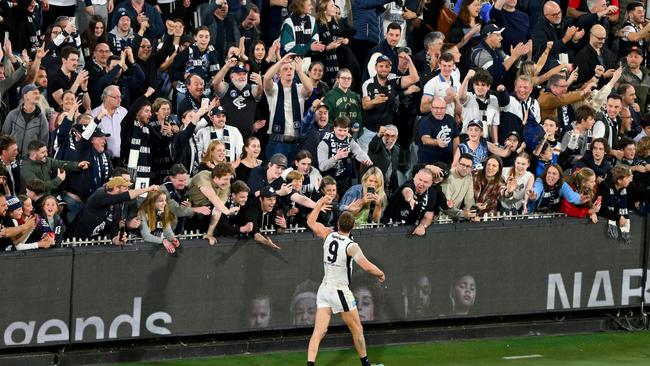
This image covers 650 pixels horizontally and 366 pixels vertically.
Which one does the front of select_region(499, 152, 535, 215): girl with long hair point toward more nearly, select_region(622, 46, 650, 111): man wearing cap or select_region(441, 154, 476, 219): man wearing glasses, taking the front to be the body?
the man wearing glasses

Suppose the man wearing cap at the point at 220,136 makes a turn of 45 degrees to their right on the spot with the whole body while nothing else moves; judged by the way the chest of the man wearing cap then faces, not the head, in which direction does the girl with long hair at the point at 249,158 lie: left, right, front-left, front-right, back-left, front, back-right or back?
left

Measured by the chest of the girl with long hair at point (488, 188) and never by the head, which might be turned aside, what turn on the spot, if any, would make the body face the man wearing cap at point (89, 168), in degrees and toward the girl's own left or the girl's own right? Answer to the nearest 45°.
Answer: approximately 45° to the girl's own right

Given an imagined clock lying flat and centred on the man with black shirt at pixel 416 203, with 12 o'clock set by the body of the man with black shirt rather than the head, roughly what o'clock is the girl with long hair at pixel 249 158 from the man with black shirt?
The girl with long hair is roughly at 3 o'clock from the man with black shirt.

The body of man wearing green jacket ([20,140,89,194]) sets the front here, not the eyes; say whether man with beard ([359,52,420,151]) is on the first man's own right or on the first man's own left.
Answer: on the first man's own left

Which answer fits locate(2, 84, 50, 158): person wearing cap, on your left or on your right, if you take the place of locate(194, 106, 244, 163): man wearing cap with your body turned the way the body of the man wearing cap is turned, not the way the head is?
on your right

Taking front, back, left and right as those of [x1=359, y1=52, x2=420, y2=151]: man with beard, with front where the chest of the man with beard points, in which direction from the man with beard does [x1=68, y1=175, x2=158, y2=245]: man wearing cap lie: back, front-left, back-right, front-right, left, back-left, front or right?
front-right

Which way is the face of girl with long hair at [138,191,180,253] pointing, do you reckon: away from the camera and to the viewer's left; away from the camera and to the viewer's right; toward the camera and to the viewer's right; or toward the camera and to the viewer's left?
toward the camera and to the viewer's right

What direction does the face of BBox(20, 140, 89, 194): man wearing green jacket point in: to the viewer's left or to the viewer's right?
to the viewer's right
